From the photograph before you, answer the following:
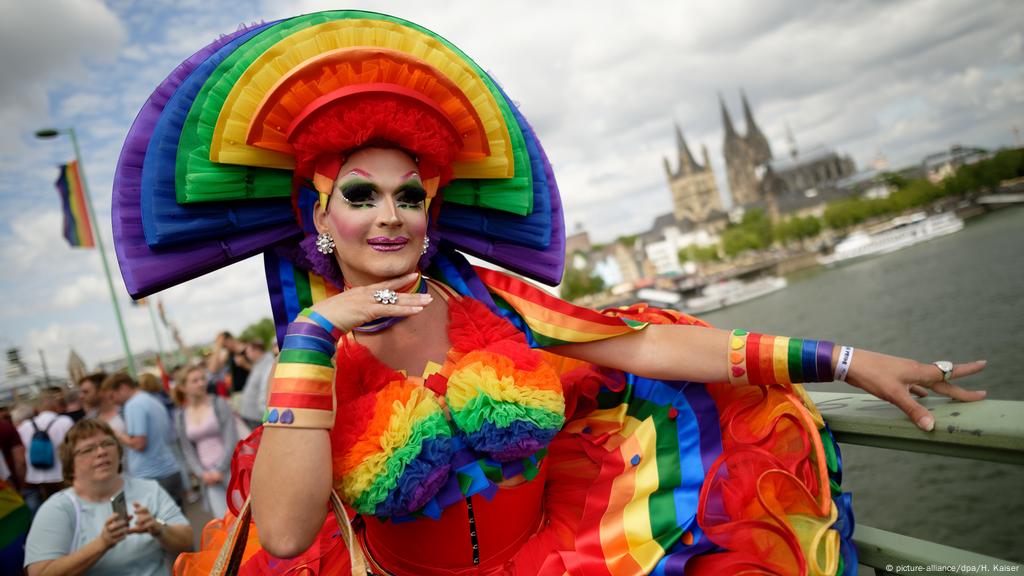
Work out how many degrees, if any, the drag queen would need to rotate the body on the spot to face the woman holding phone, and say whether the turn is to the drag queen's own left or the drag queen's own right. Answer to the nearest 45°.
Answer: approximately 135° to the drag queen's own right

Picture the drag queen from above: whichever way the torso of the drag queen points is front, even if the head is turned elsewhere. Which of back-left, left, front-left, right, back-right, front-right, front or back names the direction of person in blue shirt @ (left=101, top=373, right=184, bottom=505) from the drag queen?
back-right

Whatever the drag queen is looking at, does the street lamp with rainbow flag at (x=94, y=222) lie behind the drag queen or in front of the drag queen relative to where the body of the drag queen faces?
behind

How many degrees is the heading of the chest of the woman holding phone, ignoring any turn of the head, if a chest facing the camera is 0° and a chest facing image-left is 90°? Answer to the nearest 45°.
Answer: approximately 315°

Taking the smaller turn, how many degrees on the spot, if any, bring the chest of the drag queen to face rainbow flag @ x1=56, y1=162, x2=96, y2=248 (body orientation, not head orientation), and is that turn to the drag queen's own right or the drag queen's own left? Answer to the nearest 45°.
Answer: approximately 135° to the drag queen's own right

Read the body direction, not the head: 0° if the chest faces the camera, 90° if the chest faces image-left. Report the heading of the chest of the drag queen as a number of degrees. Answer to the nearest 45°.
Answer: approximately 0°

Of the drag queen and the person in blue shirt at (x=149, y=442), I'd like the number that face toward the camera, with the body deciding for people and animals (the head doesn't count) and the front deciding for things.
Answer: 1
